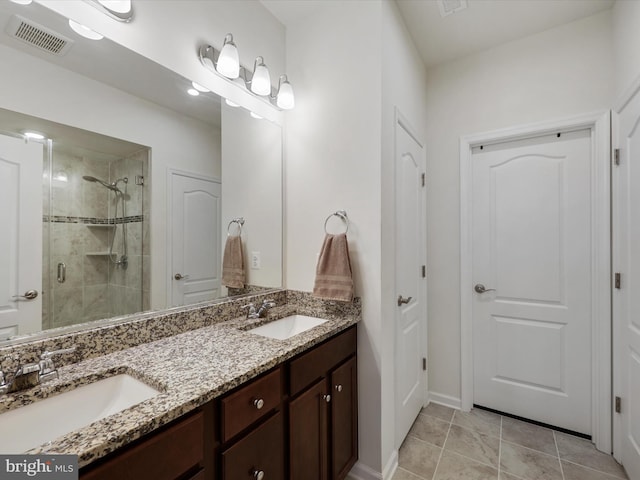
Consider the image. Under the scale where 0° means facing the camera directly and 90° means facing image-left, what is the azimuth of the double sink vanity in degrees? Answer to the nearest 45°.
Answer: approximately 315°

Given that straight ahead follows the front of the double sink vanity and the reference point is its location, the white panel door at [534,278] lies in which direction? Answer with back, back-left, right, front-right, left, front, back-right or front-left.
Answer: front-left

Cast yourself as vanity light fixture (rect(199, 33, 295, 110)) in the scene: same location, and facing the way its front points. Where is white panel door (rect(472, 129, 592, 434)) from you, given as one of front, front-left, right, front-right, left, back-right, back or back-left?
front-left

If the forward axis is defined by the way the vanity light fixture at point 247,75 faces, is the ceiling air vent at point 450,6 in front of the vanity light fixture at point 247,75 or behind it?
in front

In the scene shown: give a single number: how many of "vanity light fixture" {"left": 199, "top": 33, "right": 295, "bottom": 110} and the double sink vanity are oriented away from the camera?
0

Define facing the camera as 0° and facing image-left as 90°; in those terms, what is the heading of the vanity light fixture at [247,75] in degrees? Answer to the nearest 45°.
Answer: approximately 315°
